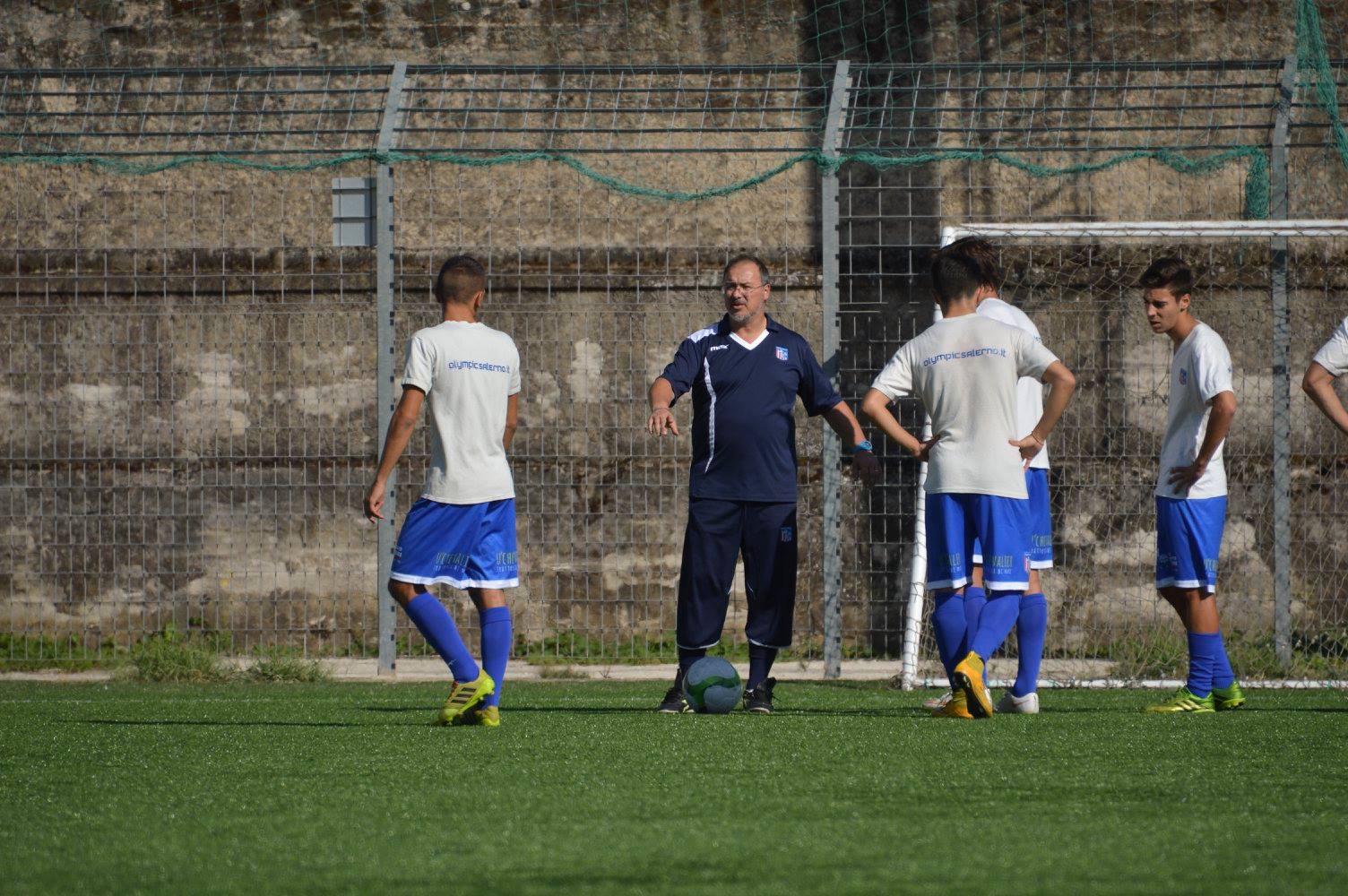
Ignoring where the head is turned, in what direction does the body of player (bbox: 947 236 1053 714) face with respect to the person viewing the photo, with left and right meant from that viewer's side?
facing away from the viewer and to the left of the viewer

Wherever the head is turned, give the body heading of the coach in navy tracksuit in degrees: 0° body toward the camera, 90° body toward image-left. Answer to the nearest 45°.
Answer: approximately 0°

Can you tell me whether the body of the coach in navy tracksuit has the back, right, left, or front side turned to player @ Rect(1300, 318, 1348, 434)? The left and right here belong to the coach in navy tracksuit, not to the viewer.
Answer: left

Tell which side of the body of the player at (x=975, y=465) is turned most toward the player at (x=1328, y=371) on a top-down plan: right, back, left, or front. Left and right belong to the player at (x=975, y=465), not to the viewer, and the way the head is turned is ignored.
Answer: right

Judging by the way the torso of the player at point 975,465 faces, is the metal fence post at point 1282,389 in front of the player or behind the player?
in front

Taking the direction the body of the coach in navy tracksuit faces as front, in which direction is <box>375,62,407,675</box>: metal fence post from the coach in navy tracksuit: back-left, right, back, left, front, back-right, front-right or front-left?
back-right

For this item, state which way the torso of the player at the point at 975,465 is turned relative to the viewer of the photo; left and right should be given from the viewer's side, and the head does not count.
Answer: facing away from the viewer
